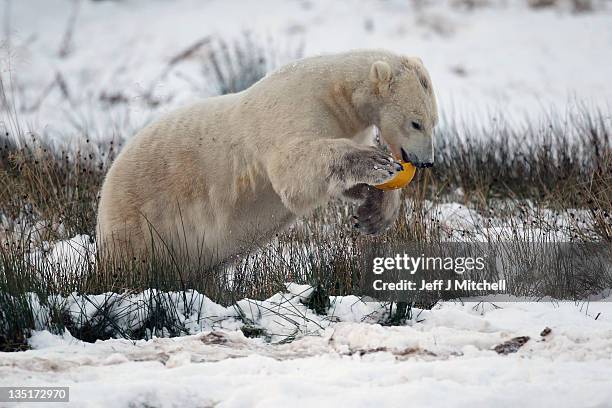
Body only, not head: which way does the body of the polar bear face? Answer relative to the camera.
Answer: to the viewer's right
